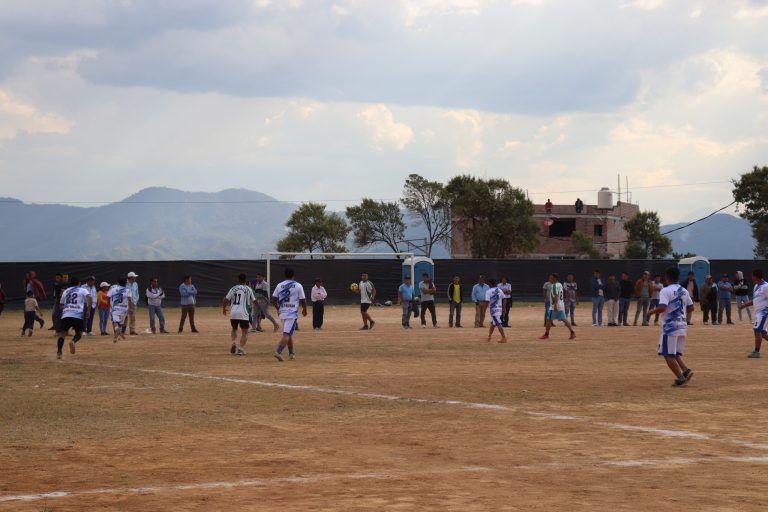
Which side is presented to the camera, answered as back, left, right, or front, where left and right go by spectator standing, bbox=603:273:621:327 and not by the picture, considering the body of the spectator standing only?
front

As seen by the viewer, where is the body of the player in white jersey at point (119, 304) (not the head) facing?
away from the camera

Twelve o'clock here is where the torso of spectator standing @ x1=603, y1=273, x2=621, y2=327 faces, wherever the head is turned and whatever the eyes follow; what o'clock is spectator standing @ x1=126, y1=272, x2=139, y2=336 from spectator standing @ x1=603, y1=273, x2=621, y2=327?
spectator standing @ x1=126, y1=272, x2=139, y2=336 is roughly at 2 o'clock from spectator standing @ x1=603, y1=273, x2=621, y2=327.

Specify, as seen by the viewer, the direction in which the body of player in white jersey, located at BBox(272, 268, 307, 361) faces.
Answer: away from the camera

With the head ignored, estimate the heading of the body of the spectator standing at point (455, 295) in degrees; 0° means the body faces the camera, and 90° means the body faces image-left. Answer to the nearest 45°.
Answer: approximately 0°

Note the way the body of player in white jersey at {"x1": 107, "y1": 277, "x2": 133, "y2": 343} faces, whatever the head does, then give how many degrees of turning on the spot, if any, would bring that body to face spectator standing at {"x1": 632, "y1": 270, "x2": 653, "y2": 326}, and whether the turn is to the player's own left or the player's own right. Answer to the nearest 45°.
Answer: approximately 90° to the player's own right

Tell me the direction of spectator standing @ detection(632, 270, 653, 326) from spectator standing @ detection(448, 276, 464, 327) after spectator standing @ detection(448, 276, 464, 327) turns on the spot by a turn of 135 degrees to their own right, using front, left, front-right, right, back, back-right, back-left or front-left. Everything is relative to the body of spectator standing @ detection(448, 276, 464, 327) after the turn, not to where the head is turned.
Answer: back-right

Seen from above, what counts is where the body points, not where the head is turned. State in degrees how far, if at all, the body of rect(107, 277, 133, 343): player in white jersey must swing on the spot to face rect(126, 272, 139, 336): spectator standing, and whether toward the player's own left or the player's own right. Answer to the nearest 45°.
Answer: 0° — they already face them

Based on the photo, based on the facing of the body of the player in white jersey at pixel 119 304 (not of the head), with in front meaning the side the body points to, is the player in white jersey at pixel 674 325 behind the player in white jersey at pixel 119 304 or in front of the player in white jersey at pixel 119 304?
behind

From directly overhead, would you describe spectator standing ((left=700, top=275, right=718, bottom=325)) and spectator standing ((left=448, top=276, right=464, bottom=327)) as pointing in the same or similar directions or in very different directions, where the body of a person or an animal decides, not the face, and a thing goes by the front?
same or similar directions

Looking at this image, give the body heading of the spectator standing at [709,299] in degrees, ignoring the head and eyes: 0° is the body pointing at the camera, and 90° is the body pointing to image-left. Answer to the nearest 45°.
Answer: approximately 0°

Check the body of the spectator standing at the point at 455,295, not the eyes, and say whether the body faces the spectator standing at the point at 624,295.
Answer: no

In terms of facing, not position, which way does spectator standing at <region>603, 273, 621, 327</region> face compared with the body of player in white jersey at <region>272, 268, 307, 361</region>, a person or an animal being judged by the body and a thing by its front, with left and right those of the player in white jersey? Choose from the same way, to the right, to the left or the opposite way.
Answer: the opposite way

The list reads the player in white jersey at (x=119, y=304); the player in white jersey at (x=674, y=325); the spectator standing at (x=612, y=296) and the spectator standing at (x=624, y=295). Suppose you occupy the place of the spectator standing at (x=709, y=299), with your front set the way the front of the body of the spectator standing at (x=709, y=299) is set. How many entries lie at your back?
0

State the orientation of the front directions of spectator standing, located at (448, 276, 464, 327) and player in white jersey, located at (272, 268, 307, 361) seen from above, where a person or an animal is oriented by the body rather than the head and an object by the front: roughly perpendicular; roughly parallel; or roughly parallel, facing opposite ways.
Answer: roughly parallel, facing opposite ways

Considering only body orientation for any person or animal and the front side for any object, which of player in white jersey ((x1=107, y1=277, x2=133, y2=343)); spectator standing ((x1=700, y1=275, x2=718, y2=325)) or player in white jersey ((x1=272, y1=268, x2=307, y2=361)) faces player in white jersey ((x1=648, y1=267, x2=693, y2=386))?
the spectator standing

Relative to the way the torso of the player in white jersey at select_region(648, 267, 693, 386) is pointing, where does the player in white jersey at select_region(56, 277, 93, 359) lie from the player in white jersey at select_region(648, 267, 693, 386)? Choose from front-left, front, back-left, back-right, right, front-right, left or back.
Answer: front-left
